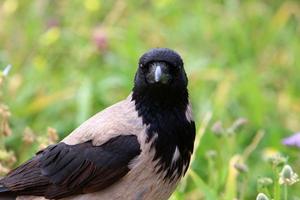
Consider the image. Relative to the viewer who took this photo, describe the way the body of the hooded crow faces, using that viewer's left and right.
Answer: facing the viewer and to the right of the viewer
